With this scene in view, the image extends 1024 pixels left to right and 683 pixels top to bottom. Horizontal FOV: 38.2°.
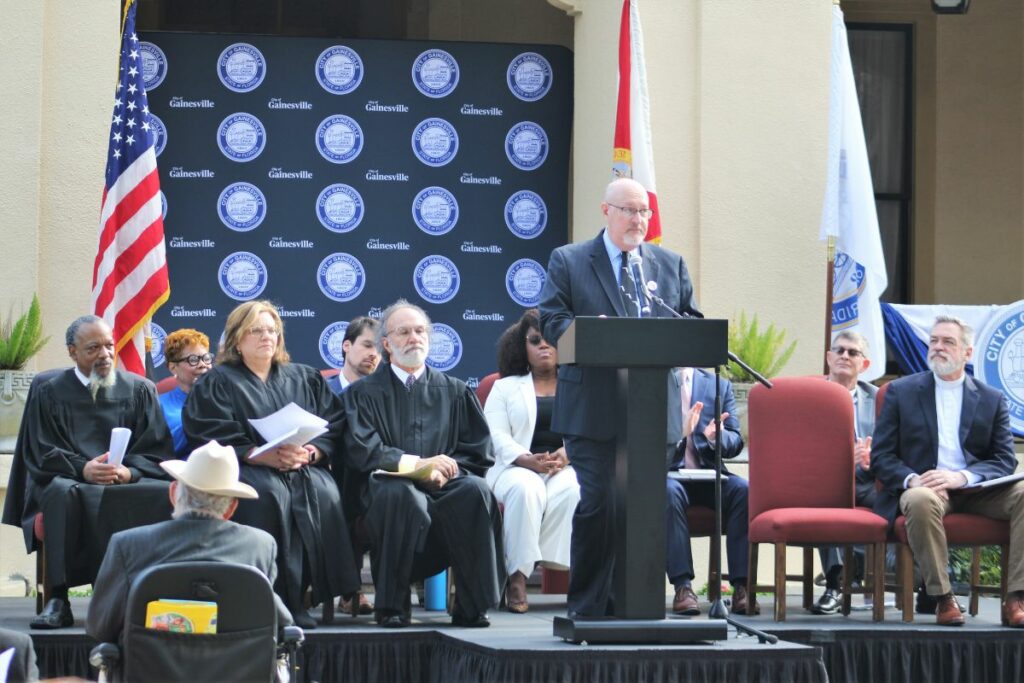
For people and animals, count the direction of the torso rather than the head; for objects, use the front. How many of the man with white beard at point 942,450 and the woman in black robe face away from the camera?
0

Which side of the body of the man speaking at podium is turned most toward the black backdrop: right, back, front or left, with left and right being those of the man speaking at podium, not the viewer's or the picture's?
back

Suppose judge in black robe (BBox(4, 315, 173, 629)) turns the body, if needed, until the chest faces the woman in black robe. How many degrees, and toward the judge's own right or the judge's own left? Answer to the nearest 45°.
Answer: approximately 45° to the judge's own left

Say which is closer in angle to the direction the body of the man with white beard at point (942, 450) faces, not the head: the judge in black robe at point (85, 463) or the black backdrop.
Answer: the judge in black robe

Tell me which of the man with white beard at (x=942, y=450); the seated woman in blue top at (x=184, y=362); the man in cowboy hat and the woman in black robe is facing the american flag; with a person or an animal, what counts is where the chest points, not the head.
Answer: the man in cowboy hat

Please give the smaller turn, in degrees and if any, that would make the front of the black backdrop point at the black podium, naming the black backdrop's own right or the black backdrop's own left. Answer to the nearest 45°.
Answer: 0° — it already faces it

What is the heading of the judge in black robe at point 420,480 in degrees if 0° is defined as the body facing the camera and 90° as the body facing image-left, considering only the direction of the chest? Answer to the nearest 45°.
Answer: approximately 0°

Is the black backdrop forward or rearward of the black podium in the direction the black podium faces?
rearward

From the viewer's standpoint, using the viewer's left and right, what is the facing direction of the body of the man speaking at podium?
facing the viewer and to the right of the viewer

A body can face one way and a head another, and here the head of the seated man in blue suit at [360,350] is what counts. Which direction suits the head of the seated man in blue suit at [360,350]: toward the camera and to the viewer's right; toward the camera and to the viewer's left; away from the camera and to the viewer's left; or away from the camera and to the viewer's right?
toward the camera and to the viewer's right

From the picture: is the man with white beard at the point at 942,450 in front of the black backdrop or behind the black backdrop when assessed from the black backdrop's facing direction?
in front

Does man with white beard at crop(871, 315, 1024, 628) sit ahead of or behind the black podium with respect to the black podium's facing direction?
behind
